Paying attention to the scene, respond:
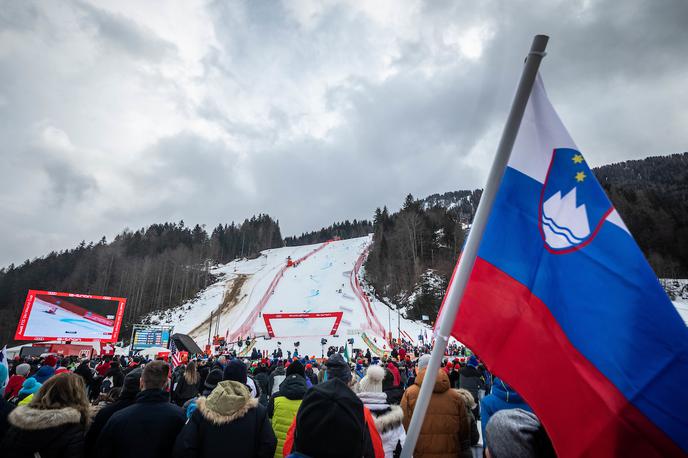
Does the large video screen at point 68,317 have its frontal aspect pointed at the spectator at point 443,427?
yes

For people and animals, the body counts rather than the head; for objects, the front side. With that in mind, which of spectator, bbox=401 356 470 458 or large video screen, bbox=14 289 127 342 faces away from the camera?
the spectator

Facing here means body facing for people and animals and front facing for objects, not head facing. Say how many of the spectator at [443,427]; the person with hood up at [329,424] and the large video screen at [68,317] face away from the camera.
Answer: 2

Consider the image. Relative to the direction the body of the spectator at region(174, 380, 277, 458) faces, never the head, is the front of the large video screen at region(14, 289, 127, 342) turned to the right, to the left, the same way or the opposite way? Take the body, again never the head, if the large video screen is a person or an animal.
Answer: the opposite way

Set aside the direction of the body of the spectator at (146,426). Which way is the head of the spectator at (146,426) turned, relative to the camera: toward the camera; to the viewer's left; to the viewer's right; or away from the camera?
away from the camera

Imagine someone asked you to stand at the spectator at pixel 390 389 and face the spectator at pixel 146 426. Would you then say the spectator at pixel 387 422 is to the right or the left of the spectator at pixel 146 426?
left

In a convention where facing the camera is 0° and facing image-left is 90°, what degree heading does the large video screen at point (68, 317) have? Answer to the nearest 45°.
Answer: approximately 0°

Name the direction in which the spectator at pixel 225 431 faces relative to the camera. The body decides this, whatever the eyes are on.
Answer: away from the camera

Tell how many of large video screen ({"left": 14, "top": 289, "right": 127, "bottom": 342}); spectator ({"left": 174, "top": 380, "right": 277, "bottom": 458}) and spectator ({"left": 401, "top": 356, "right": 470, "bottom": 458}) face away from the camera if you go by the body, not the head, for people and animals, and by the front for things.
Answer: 2

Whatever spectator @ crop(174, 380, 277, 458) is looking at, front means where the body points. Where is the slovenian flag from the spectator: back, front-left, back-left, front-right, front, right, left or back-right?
back-right

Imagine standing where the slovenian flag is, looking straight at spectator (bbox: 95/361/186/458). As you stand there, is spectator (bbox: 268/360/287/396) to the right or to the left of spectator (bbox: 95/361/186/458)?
right

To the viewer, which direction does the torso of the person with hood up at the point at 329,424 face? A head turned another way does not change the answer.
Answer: away from the camera

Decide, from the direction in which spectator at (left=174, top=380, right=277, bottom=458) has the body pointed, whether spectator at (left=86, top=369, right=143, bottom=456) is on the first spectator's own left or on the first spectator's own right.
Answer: on the first spectator's own left

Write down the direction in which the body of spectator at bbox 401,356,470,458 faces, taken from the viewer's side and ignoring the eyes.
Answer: away from the camera

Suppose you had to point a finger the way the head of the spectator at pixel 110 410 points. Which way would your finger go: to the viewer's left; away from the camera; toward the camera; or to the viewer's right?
away from the camera
